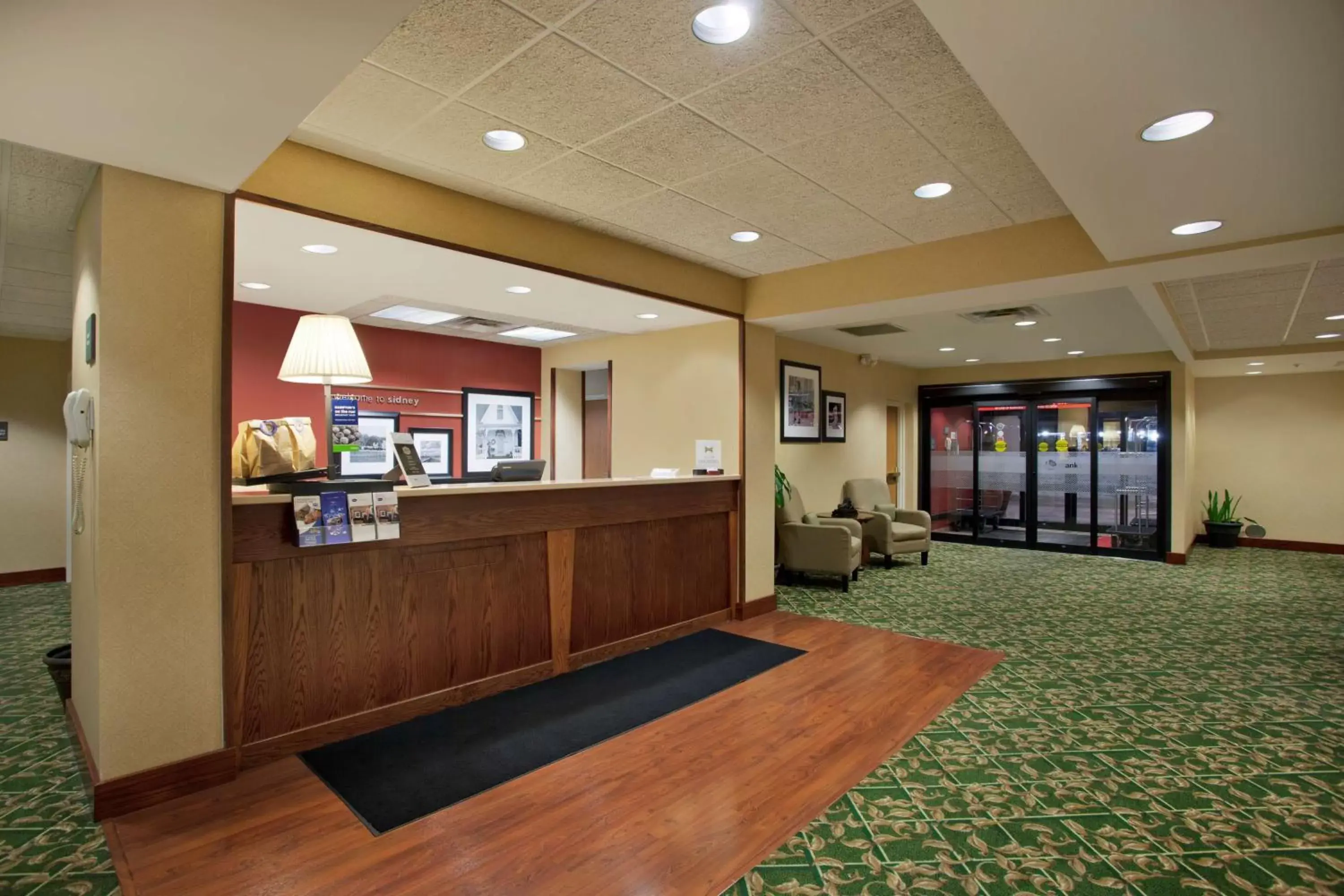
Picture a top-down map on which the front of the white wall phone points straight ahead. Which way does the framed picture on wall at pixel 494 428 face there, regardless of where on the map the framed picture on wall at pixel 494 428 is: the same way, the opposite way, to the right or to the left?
to the left

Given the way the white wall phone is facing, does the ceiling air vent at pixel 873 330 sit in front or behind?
behind

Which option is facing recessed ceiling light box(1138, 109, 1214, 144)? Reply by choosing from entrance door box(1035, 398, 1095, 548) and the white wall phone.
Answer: the entrance door

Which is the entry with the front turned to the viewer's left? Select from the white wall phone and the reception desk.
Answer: the white wall phone

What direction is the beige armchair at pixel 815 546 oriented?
to the viewer's right

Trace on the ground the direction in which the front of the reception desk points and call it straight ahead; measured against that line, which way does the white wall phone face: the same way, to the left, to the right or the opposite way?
to the right

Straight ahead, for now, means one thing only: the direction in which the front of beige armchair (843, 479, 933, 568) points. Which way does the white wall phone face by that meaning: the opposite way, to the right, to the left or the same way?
to the right

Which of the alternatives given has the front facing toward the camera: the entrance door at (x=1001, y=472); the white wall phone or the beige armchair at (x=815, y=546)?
the entrance door

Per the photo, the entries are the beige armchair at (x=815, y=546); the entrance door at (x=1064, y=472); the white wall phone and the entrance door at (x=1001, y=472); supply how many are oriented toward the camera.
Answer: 2

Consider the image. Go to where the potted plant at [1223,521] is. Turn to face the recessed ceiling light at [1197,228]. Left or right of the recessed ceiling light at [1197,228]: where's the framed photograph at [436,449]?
right

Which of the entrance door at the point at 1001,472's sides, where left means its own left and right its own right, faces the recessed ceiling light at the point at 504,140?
front

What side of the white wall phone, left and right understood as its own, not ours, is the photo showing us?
left

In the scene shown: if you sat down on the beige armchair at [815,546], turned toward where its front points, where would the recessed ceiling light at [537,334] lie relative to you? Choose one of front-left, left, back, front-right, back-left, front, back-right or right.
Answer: back
